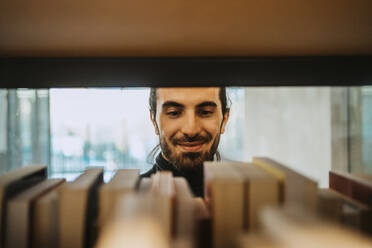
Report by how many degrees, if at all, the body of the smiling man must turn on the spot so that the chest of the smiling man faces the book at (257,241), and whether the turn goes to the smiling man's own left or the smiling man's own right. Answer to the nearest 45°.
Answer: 0° — they already face it

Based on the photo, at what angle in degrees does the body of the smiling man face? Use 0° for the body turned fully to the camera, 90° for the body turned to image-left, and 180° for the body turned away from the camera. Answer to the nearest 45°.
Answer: approximately 0°

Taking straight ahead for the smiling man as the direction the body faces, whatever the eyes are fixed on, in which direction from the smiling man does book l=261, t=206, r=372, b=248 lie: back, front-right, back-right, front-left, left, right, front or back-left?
front

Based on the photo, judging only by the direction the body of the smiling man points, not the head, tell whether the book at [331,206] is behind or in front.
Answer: in front

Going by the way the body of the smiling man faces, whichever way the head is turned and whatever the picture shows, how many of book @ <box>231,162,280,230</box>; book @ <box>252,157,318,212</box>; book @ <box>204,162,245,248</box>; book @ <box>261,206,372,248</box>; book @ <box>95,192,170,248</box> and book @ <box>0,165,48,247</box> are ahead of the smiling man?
6

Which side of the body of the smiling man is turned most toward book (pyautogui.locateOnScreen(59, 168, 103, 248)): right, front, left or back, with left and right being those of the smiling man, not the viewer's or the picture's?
front

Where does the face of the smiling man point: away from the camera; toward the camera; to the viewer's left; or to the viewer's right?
toward the camera

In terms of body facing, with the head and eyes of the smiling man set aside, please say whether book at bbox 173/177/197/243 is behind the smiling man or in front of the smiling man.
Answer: in front

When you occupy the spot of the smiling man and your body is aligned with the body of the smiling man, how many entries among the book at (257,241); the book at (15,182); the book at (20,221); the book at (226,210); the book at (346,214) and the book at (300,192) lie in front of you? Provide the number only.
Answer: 6

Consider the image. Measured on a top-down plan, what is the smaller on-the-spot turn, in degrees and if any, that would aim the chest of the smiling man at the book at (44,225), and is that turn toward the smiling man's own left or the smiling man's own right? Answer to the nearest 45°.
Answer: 0° — they already face it

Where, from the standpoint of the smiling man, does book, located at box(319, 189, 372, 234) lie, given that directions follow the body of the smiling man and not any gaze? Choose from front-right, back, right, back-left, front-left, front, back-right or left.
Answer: front

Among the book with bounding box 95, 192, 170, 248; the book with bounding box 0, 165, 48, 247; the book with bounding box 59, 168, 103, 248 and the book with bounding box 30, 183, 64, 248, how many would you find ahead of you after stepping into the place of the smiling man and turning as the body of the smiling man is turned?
4

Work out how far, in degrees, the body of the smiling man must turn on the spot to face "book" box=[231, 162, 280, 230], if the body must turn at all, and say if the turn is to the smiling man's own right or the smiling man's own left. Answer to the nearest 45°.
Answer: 0° — they already face it
